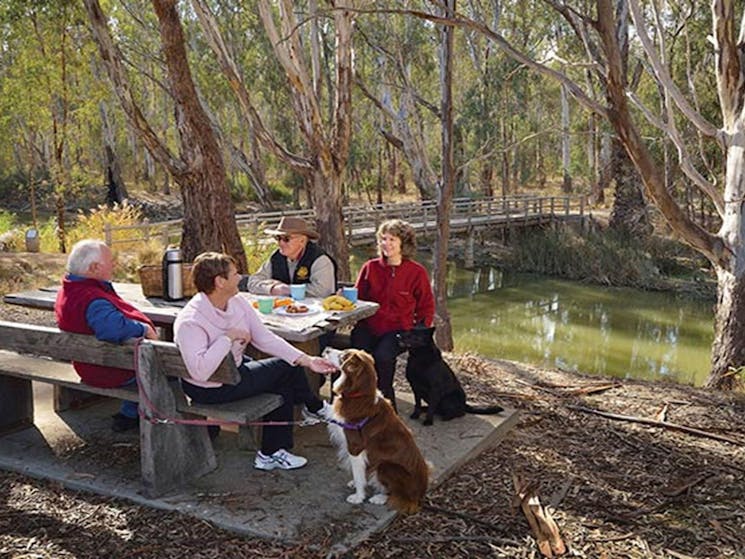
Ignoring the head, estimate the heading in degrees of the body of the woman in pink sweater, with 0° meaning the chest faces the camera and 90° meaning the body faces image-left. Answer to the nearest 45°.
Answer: approximately 270°

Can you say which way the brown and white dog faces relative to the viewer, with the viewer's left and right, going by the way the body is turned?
facing to the left of the viewer

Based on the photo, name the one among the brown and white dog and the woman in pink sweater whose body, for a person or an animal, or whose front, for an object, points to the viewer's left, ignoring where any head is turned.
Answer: the brown and white dog

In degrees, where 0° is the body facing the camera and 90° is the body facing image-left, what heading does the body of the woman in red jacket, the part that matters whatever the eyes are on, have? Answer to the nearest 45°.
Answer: approximately 45°

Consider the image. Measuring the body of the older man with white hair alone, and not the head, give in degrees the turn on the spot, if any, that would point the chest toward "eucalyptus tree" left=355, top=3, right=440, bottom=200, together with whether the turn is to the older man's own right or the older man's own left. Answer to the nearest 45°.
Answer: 0° — they already face it

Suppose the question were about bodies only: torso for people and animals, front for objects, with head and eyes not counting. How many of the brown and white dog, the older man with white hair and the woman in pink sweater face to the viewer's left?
1

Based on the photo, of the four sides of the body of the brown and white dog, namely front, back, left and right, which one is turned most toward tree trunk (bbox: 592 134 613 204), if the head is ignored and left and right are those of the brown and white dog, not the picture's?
right

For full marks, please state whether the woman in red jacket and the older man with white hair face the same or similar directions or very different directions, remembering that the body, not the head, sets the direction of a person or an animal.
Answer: very different directions

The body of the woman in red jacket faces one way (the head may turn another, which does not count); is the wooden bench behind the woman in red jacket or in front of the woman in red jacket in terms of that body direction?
in front

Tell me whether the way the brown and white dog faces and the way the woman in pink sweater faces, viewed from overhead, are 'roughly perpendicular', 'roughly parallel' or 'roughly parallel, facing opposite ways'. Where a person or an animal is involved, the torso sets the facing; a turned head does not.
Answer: roughly parallel, facing opposite ways

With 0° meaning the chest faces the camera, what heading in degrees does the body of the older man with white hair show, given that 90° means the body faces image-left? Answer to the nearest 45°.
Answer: approximately 225°

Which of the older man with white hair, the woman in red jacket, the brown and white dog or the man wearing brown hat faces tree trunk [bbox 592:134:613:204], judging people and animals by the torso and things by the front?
the older man with white hair

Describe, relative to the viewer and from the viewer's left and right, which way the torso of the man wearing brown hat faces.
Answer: facing the viewer and to the left of the viewer

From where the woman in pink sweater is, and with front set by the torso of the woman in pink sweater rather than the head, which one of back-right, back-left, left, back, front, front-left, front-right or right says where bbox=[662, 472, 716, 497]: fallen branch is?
front

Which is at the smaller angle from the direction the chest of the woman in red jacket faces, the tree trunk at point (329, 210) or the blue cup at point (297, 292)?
the blue cup
